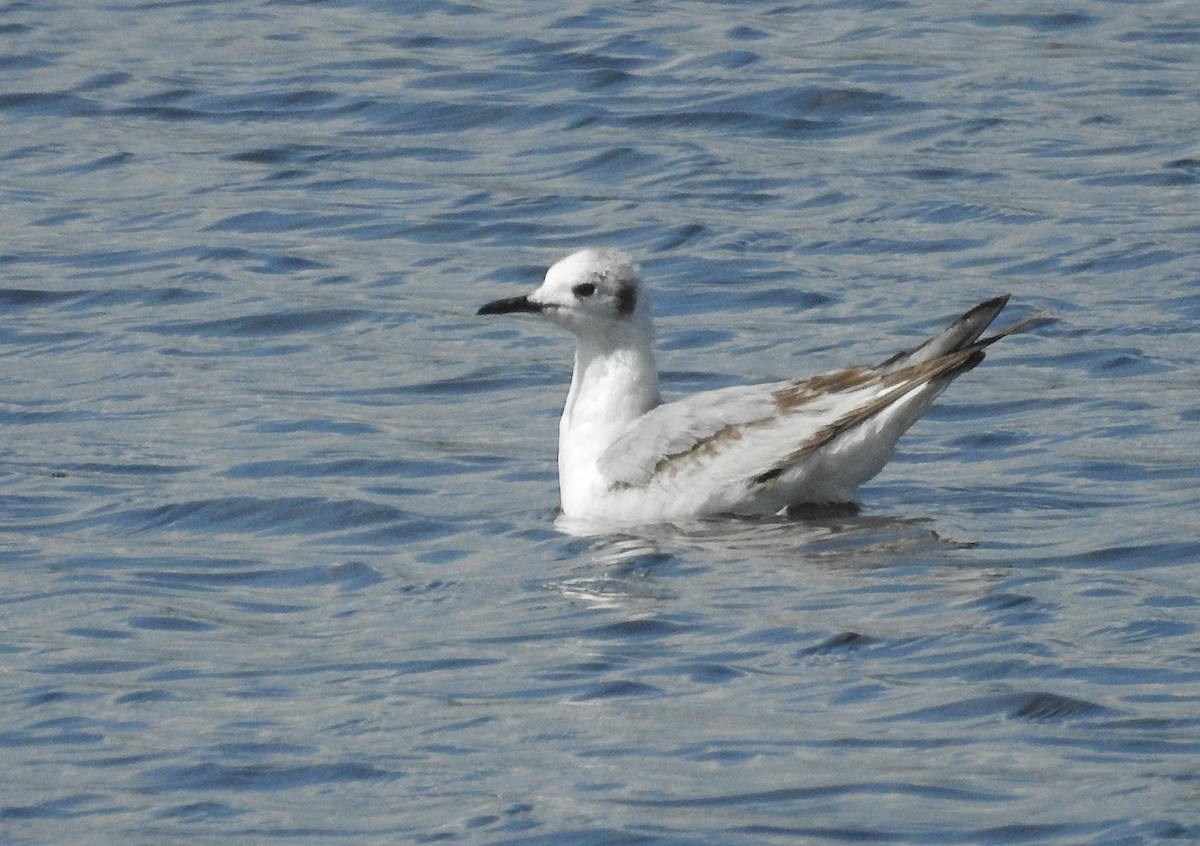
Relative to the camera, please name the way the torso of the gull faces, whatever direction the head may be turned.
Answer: to the viewer's left
